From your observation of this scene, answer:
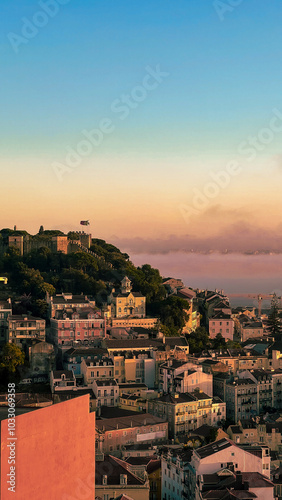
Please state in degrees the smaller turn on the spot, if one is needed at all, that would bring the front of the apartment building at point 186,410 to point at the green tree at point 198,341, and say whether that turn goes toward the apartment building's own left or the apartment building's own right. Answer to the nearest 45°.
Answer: approximately 135° to the apartment building's own left

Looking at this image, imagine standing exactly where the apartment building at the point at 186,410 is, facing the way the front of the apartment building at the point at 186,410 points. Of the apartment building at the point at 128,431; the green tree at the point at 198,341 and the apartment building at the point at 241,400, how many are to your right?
1

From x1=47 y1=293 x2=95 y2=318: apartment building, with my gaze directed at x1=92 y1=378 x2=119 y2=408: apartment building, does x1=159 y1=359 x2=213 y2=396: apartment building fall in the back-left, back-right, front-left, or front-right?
front-left

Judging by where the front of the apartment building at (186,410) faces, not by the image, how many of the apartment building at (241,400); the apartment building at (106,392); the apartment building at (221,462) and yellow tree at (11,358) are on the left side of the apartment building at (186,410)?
1

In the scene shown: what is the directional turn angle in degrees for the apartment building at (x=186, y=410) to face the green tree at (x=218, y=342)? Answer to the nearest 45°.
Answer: approximately 135° to its left

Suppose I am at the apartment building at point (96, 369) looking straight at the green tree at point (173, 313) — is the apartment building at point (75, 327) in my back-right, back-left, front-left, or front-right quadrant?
front-left

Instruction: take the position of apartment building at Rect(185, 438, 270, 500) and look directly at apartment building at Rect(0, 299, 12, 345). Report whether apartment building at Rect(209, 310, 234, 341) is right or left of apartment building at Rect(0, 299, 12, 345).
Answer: right

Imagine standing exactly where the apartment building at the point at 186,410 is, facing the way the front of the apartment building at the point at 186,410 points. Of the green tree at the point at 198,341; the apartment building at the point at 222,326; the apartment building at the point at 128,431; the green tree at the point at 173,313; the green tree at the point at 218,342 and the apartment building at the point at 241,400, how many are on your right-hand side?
1

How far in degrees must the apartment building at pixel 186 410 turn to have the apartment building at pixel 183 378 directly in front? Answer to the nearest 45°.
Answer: approximately 135° to its left

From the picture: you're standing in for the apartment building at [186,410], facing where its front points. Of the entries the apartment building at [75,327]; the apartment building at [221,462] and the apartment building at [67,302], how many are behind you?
2

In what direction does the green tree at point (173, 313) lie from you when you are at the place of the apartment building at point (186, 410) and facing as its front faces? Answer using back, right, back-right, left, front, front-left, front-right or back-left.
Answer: back-left

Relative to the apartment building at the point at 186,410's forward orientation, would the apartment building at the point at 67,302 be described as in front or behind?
behind

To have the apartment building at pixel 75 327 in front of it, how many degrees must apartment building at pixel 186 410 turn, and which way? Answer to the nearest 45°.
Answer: approximately 180°

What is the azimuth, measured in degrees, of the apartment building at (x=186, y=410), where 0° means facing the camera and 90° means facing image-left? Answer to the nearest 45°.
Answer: approximately 315°

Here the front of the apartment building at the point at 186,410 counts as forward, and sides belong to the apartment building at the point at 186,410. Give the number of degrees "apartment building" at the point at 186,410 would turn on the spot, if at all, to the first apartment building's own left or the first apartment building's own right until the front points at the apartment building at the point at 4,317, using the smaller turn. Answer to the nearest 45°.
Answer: approximately 180°

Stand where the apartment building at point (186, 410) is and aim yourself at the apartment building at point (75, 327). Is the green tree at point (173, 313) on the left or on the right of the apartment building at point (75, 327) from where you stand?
right
